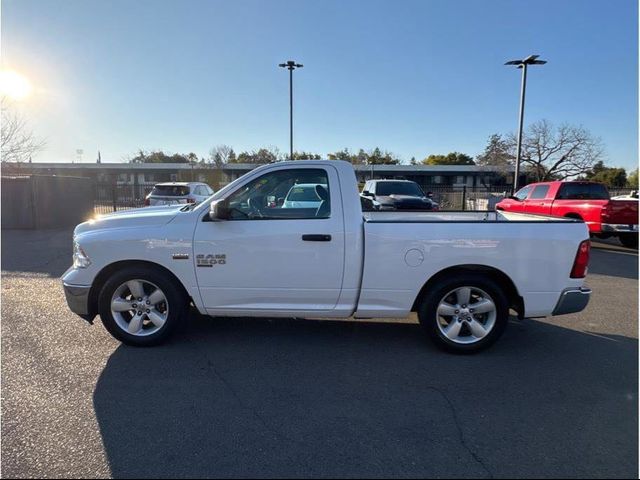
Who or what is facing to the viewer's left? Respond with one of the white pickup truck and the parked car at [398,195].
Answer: the white pickup truck

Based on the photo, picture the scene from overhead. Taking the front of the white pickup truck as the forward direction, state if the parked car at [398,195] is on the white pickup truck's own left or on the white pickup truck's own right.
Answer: on the white pickup truck's own right

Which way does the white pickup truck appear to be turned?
to the viewer's left

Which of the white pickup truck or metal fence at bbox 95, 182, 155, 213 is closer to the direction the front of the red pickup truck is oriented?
the metal fence

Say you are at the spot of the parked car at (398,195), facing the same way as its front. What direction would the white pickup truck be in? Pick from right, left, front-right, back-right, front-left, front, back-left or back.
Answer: front-right

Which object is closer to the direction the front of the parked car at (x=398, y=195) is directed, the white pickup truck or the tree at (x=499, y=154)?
the white pickup truck

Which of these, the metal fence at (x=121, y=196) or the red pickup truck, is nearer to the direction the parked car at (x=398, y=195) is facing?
the red pickup truck

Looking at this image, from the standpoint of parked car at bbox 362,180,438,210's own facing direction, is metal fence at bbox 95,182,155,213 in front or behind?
behind

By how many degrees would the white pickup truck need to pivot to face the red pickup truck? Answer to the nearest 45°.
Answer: approximately 135° to its right

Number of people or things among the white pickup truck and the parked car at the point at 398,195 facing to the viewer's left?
1

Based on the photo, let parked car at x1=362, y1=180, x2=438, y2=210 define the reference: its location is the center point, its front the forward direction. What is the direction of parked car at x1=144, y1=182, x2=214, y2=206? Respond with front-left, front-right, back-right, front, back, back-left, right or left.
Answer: back-right

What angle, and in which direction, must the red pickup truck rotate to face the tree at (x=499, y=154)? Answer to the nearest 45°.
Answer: approximately 45° to its right

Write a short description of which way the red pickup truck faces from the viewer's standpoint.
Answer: facing away from the viewer and to the left of the viewer

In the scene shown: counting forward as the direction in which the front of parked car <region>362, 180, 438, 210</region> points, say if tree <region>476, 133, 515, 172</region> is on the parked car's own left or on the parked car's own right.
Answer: on the parked car's own left
